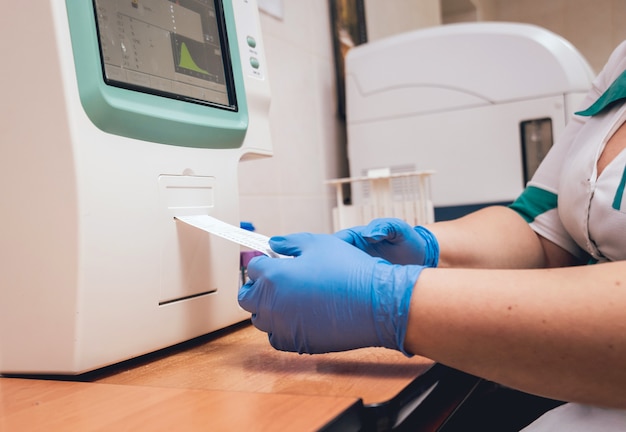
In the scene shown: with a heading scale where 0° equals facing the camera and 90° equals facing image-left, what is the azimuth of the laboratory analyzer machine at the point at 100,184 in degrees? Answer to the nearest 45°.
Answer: approximately 315°

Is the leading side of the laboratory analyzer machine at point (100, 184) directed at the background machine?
no
